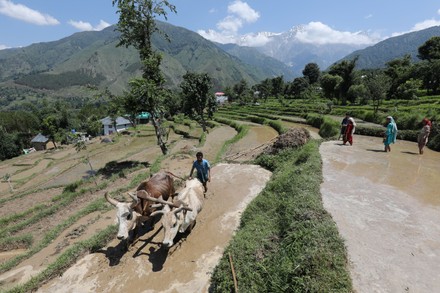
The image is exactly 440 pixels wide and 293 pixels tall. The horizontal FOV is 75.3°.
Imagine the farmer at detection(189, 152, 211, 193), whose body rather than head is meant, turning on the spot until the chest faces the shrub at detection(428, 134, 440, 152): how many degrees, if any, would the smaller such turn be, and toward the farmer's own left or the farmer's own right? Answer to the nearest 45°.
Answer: approximately 90° to the farmer's own left

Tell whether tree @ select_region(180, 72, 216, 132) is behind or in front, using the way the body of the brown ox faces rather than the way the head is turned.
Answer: behind

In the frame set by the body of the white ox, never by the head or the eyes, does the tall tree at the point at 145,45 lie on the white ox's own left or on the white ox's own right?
on the white ox's own right

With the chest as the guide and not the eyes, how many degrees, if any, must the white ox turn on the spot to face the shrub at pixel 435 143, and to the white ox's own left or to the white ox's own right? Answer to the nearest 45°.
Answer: approximately 135° to the white ox's own left

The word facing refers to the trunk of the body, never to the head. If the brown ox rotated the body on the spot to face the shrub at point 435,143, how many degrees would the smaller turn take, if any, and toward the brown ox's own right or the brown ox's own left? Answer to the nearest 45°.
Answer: approximately 135° to the brown ox's own left

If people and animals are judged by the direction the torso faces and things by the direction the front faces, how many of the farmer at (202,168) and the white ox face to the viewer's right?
0

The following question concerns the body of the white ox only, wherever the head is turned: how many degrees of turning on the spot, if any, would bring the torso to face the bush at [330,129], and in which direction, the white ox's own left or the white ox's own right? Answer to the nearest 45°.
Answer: approximately 180°

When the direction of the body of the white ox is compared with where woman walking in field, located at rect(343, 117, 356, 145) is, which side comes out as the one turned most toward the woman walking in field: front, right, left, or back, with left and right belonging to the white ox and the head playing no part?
back

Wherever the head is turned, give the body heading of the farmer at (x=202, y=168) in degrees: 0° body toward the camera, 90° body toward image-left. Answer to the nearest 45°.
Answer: approximately 0°

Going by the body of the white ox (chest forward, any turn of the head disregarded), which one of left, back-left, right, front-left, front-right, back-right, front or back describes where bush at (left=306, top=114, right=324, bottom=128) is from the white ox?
back

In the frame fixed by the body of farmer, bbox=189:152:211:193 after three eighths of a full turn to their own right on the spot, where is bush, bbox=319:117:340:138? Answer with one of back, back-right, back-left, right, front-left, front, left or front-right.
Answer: right

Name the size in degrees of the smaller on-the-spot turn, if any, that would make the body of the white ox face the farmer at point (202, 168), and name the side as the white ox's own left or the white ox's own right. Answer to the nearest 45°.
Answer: approximately 135° to the white ox's own right
